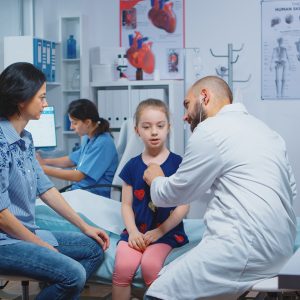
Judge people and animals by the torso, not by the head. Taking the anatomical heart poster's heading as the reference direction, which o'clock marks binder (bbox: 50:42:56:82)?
The binder is roughly at 2 o'clock from the anatomical heart poster.

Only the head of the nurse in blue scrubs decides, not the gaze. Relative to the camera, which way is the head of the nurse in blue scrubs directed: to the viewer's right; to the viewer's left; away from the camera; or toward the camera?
to the viewer's left

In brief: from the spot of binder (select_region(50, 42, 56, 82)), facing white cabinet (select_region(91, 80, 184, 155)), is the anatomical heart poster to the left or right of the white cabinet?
left

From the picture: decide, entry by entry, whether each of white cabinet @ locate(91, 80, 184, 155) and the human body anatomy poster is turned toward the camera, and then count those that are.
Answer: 2

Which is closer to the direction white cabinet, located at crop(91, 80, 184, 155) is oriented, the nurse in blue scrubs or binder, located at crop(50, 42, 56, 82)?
the nurse in blue scrubs

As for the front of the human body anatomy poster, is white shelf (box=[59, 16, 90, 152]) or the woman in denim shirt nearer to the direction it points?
the woman in denim shirt

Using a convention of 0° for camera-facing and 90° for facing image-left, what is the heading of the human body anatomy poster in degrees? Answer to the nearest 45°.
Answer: approximately 0°

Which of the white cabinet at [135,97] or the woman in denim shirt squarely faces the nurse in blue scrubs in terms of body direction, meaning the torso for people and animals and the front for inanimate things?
the white cabinet

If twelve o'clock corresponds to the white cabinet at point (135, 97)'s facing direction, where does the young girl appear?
The young girl is roughly at 12 o'clock from the white cabinet.
